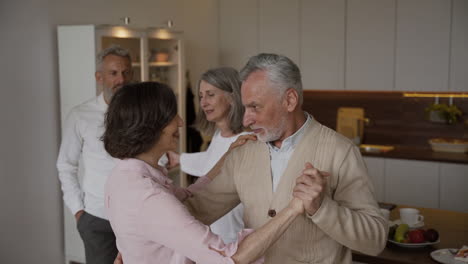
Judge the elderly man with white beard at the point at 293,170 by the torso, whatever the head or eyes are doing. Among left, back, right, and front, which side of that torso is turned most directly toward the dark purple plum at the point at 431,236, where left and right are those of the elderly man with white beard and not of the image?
back

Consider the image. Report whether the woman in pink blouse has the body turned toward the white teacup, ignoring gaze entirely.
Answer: yes

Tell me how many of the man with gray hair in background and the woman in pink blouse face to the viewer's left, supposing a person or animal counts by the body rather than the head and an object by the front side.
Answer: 0

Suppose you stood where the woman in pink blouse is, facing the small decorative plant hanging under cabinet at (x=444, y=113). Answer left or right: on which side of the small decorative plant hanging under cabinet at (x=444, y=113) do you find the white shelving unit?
left

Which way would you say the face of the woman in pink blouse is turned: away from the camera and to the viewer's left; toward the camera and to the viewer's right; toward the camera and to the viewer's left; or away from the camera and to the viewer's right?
away from the camera and to the viewer's right

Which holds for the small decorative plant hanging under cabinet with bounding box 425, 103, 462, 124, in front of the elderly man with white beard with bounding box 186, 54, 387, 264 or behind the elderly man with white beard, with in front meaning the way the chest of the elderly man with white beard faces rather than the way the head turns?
behind

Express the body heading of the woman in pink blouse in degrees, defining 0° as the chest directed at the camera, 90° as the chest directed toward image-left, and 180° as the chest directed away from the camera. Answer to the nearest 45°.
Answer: approximately 225°

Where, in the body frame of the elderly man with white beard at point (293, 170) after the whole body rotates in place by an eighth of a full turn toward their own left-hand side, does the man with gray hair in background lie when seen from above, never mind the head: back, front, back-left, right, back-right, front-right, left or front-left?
back-right

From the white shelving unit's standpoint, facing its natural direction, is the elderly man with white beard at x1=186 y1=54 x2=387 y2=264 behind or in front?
in front

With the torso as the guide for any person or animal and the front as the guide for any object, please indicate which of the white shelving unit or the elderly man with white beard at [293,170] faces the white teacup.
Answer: the white shelving unit

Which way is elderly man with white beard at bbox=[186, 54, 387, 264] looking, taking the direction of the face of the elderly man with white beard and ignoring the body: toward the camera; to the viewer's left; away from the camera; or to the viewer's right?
to the viewer's left

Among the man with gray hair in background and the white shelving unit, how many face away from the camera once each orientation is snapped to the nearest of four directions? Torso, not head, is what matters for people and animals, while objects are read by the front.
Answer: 0

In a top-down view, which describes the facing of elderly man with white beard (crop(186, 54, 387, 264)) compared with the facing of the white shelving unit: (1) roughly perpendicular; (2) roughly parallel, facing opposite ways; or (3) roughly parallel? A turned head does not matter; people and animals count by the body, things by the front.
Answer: roughly perpendicular

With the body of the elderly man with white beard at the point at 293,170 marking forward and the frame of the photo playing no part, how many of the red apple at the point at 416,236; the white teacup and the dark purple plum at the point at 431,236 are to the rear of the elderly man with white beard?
3

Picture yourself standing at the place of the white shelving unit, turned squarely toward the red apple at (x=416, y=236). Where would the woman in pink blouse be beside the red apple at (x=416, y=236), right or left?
right
